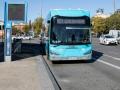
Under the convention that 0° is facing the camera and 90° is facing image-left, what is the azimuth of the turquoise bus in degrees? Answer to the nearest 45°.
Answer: approximately 0°
